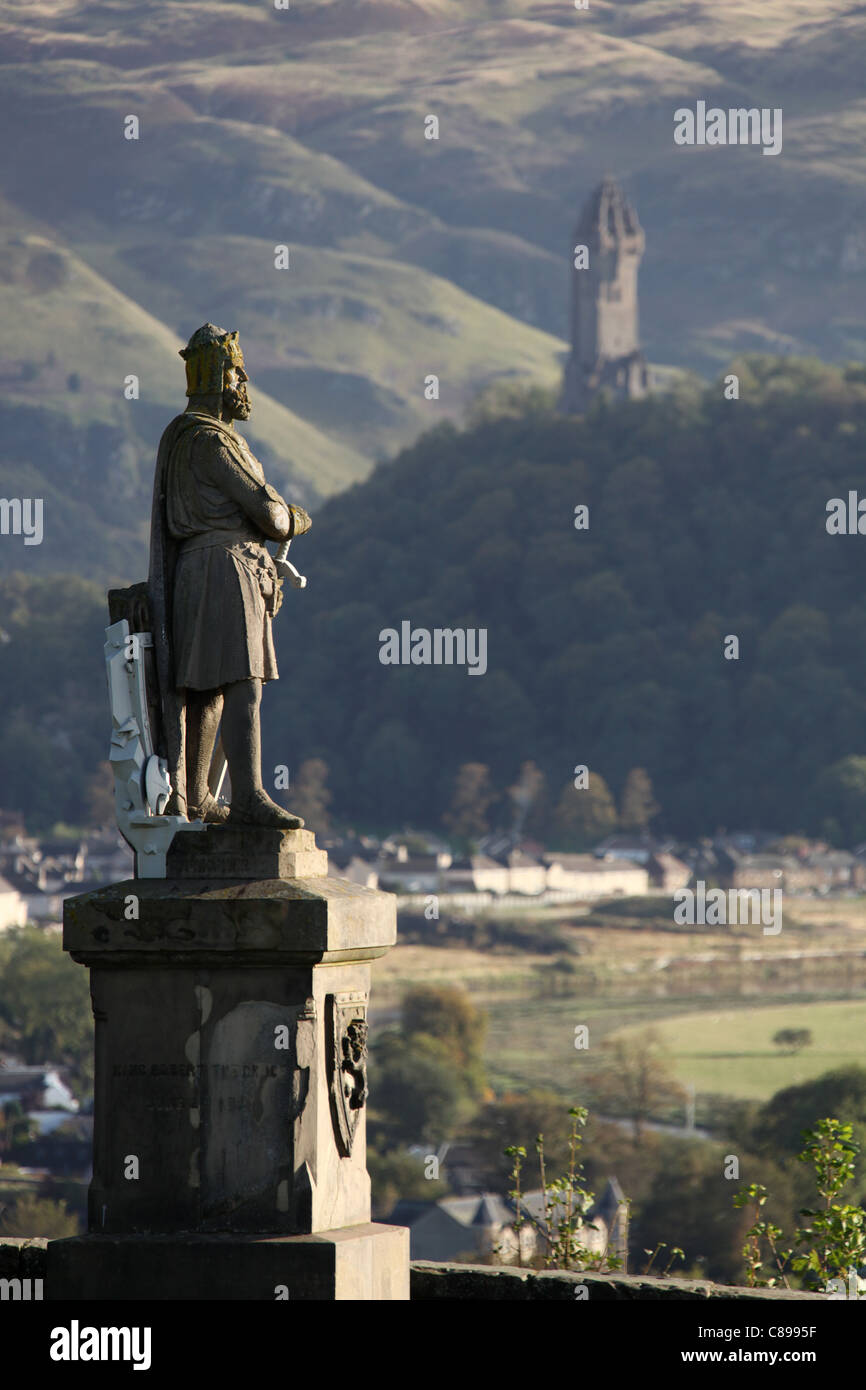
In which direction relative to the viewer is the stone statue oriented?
to the viewer's right
